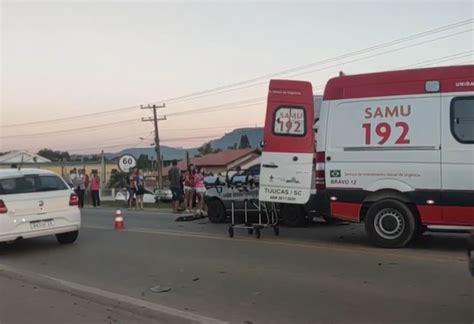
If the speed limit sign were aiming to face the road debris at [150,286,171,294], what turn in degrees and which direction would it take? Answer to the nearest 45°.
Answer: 0° — it already faces it

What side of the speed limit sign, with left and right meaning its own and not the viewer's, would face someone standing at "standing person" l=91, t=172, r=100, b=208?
right

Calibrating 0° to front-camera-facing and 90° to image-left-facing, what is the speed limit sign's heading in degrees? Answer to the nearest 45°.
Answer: approximately 0°

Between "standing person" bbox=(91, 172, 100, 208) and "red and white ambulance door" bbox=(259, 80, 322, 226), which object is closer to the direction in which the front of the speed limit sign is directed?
the red and white ambulance door
